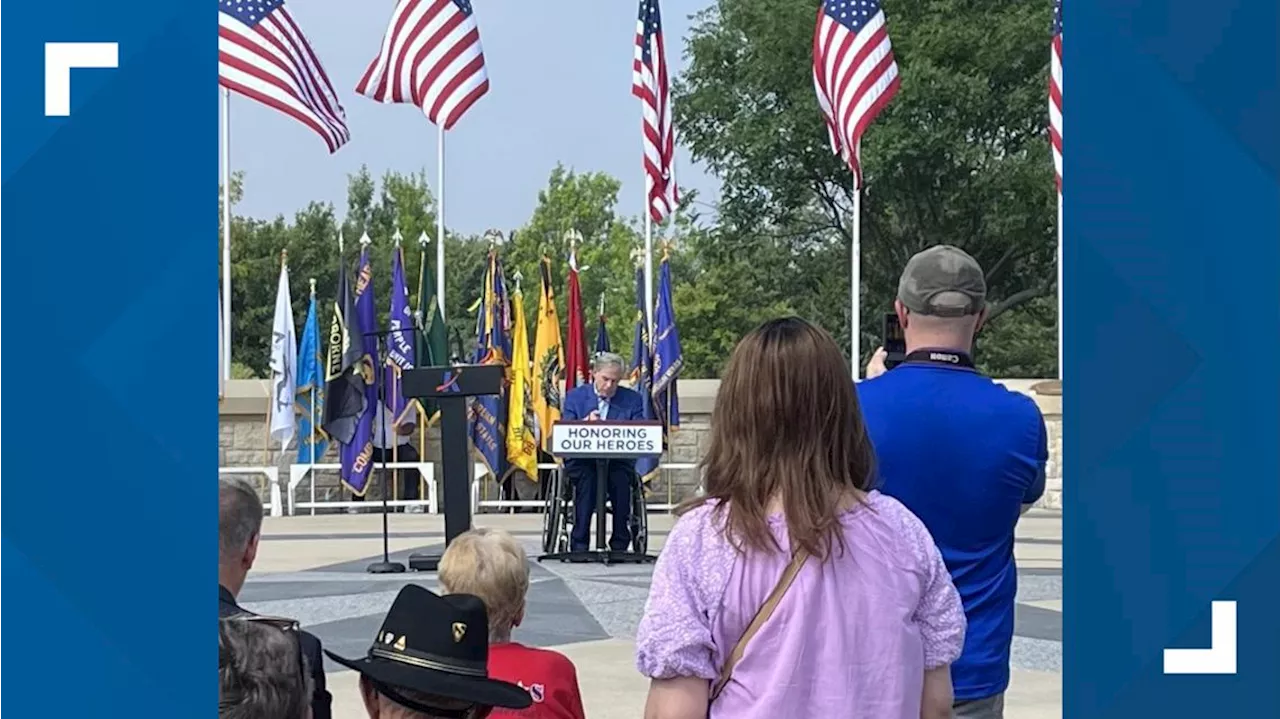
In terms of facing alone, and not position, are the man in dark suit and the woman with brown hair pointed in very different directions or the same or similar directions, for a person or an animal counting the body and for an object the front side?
very different directions

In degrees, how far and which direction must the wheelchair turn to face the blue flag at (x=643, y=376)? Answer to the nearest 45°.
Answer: approximately 180°

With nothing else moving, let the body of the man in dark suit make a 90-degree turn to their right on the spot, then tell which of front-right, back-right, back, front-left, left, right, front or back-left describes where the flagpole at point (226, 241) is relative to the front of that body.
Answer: front-right

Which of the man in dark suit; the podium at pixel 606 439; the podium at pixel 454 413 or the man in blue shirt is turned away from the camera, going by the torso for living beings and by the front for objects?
the man in blue shirt

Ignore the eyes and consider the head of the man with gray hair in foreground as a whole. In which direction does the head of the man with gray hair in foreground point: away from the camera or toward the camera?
away from the camera

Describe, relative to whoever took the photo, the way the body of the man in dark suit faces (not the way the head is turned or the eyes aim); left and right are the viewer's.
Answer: facing the viewer

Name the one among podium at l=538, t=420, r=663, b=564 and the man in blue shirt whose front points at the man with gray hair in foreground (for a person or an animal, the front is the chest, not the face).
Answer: the podium

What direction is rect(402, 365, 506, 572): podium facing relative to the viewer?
toward the camera

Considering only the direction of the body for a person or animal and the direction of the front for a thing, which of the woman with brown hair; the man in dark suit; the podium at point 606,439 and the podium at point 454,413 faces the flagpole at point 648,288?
the woman with brown hair

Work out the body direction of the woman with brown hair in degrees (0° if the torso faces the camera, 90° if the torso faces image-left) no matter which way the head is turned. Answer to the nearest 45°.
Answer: approximately 180°
